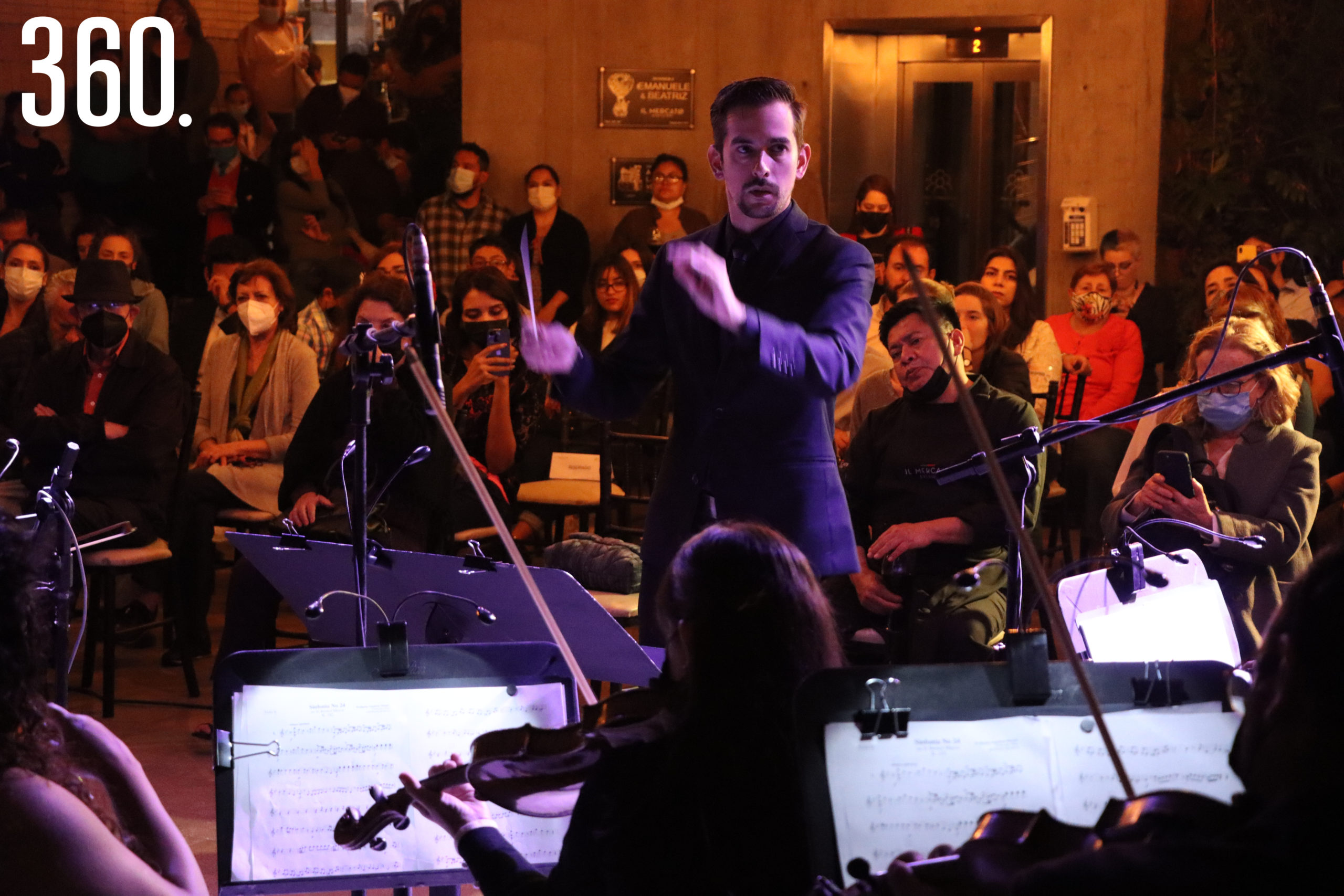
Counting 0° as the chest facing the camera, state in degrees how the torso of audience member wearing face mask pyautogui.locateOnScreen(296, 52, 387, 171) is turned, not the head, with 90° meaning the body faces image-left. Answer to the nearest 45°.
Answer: approximately 0°

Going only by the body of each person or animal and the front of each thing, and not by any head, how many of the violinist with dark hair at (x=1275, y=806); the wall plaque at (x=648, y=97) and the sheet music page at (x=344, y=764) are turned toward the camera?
2

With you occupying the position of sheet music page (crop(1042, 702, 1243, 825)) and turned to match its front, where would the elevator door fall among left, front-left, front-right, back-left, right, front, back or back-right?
back

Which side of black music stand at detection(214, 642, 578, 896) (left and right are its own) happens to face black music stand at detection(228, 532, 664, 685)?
back

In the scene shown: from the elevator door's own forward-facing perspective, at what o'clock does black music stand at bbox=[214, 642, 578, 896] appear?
The black music stand is roughly at 12 o'clock from the elevator door.

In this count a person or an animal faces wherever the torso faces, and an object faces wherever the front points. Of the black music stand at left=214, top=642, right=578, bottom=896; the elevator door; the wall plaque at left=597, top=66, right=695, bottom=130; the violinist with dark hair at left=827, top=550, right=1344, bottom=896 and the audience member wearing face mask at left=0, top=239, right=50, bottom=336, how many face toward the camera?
4

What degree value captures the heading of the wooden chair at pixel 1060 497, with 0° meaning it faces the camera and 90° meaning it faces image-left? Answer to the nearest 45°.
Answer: approximately 45°
